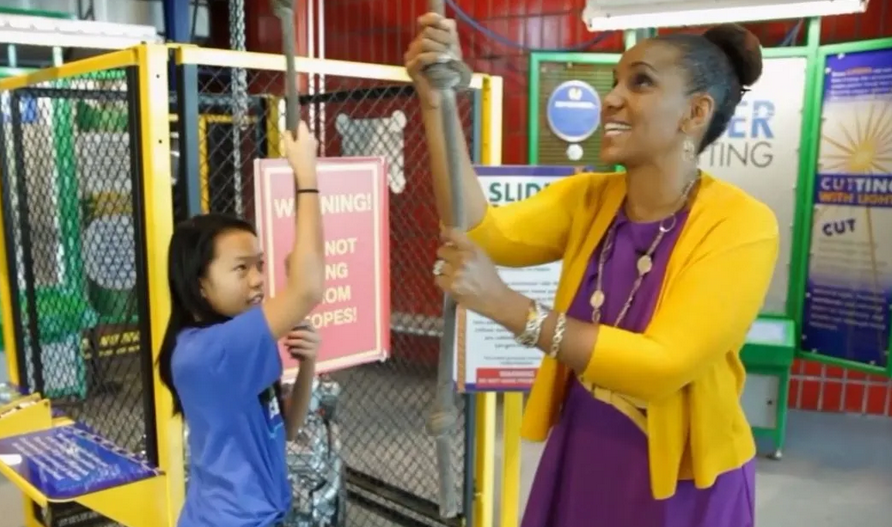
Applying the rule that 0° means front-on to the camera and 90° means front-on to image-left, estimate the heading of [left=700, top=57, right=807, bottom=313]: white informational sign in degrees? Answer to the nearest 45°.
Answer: approximately 0°

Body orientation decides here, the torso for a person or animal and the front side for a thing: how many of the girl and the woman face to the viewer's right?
1

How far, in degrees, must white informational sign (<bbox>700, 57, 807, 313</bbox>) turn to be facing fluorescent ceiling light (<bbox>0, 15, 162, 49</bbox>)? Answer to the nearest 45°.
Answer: approximately 90° to its right

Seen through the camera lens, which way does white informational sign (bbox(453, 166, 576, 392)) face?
facing the viewer

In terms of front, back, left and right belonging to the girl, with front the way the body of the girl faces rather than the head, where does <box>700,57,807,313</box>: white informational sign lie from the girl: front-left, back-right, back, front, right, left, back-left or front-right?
front-left

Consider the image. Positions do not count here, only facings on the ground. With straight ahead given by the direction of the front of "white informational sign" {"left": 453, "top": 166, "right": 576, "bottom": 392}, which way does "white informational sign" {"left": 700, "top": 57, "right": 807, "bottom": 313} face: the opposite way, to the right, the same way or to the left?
the same way

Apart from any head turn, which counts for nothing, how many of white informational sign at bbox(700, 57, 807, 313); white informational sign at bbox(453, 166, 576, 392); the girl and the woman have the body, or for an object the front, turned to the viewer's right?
1

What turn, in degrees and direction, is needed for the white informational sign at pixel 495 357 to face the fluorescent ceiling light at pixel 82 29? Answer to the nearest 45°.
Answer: approximately 135° to its right

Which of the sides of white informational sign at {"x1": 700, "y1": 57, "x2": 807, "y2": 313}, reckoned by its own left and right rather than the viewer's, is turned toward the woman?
front

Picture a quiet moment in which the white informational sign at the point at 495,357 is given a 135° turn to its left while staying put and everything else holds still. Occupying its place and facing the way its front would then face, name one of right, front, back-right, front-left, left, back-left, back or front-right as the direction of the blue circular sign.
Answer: front-left

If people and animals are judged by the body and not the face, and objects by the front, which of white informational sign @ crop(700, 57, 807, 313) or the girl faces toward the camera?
the white informational sign

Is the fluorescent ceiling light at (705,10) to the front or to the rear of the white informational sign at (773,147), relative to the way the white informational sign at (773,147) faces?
to the front

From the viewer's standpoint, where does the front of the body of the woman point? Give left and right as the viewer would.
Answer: facing the viewer and to the left of the viewer

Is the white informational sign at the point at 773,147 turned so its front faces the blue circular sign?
no

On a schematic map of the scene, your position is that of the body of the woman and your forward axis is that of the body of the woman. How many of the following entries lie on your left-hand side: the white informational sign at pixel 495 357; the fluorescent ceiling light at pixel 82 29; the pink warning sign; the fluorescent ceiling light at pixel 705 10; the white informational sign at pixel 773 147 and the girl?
0

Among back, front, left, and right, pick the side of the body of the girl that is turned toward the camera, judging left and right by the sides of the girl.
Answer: right

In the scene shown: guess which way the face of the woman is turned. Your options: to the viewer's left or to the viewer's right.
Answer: to the viewer's left
